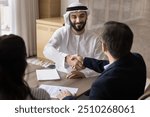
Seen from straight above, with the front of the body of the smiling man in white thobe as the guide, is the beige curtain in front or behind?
behind

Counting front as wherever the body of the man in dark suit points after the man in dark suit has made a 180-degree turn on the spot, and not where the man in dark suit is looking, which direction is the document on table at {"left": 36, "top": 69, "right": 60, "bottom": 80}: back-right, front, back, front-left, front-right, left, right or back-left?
back

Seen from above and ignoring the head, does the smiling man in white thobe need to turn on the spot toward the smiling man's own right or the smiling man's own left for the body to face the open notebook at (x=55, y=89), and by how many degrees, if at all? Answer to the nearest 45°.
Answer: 0° — they already face it

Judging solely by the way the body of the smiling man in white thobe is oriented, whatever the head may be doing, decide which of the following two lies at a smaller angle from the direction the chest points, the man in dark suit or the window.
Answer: the man in dark suit

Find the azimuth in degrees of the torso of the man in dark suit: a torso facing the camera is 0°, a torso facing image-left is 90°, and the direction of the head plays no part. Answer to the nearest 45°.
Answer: approximately 135°

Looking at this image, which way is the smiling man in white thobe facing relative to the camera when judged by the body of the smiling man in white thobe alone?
toward the camera

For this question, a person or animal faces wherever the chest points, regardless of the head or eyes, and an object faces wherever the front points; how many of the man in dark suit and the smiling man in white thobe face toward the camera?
1

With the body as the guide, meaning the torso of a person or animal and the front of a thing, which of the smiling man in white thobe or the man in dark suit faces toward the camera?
the smiling man in white thobe

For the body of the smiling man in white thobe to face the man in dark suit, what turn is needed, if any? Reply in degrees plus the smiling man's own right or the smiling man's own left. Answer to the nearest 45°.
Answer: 0° — they already face them

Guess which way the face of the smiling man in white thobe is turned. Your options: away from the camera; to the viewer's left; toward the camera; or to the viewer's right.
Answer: toward the camera

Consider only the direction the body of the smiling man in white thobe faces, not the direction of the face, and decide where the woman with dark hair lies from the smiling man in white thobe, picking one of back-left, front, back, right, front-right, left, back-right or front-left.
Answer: front

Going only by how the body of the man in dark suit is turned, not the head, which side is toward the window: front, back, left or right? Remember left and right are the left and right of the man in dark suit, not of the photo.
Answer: front

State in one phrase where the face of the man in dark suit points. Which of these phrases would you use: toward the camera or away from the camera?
away from the camera

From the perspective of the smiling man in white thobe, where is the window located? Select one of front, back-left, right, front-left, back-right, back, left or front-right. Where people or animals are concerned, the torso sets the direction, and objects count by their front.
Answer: back-right

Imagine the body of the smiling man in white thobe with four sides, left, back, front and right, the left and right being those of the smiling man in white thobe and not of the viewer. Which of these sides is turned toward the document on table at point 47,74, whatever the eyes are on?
front
